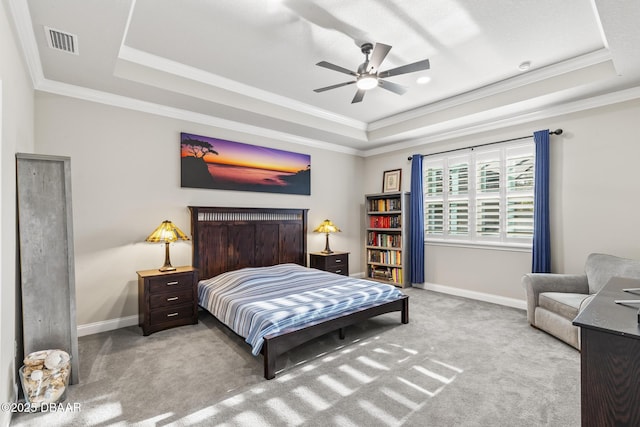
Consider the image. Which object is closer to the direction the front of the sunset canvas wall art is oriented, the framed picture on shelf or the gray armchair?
the gray armchair

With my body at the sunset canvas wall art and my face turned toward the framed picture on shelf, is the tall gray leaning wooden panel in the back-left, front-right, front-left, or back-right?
back-right

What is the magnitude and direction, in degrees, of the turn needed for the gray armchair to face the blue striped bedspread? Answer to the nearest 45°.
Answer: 0° — it already faces it

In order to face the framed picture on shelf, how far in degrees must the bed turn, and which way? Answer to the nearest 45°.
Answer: approximately 90° to its left

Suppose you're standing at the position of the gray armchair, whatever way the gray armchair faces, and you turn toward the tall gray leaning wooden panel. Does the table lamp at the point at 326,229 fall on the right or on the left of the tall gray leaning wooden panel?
right

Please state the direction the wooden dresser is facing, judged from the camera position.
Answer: facing away from the viewer and to the left of the viewer

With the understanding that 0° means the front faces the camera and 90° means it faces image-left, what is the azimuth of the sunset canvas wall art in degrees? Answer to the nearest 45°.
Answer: approximately 315°

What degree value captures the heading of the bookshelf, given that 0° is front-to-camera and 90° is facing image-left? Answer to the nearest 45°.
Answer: approximately 45°

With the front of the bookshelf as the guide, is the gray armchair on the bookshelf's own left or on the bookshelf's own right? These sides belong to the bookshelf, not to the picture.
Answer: on the bookshelf's own left

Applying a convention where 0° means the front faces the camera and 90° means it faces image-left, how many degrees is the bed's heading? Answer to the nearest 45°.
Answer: approximately 315°

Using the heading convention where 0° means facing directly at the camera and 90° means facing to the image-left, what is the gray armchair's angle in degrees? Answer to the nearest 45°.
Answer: approximately 45°

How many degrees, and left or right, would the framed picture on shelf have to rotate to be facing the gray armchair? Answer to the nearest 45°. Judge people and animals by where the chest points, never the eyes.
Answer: approximately 90° to its left

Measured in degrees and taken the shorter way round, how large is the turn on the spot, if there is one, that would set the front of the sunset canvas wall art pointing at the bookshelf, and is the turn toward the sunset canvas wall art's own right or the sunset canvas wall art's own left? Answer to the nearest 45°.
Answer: approximately 45° to the sunset canvas wall art's own left

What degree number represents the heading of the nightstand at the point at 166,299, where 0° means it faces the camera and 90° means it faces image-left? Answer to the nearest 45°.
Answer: approximately 315°

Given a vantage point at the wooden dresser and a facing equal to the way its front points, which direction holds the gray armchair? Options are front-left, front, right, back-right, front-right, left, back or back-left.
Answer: front-right
